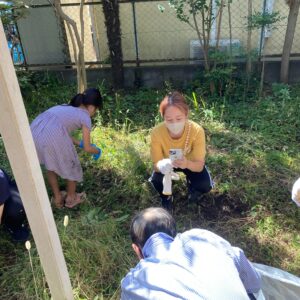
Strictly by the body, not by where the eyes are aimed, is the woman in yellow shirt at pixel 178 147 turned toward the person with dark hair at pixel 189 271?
yes

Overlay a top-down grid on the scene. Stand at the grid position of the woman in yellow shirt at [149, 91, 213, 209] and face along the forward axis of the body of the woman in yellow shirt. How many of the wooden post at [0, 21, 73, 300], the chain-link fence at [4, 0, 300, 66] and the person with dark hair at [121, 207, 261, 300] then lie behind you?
1

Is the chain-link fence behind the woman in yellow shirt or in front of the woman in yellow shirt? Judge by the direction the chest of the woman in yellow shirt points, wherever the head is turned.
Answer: behind

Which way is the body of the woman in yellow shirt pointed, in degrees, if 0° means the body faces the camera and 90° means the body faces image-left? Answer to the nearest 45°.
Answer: approximately 0°

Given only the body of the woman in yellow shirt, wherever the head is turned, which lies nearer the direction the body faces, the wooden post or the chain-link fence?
the wooden post

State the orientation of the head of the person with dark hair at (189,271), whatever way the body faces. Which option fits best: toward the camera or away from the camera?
away from the camera

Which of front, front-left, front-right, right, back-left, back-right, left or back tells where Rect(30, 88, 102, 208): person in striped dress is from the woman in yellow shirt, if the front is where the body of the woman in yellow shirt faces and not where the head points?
right
